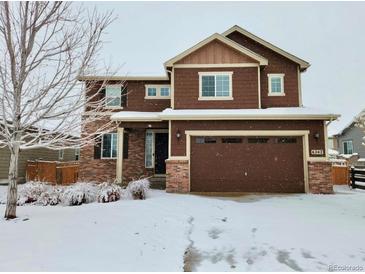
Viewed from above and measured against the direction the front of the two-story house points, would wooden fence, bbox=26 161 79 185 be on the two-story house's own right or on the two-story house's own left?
on the two-story house's own right

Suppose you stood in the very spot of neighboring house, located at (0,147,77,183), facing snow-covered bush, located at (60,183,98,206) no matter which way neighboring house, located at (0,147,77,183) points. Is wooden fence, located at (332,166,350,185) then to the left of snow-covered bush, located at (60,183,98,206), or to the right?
left

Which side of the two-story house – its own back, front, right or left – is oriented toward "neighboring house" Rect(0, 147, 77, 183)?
right

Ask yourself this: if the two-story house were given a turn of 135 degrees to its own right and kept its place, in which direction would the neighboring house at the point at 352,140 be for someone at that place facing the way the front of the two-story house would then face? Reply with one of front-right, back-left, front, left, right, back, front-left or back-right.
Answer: right

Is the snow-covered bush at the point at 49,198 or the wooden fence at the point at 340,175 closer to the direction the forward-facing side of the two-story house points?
the snow-covered bush

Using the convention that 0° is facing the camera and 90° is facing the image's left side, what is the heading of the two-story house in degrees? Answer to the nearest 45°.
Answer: approximately 0°

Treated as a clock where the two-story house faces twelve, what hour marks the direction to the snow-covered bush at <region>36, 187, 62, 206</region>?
The snow-covered bush is roughly at 2 o'clock from the two-story house.

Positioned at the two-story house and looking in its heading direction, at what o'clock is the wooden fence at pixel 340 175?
The wooden fence is roughly at 8 o'clock from the two-story house.

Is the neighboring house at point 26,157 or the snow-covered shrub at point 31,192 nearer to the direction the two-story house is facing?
the snow-covered shrub
